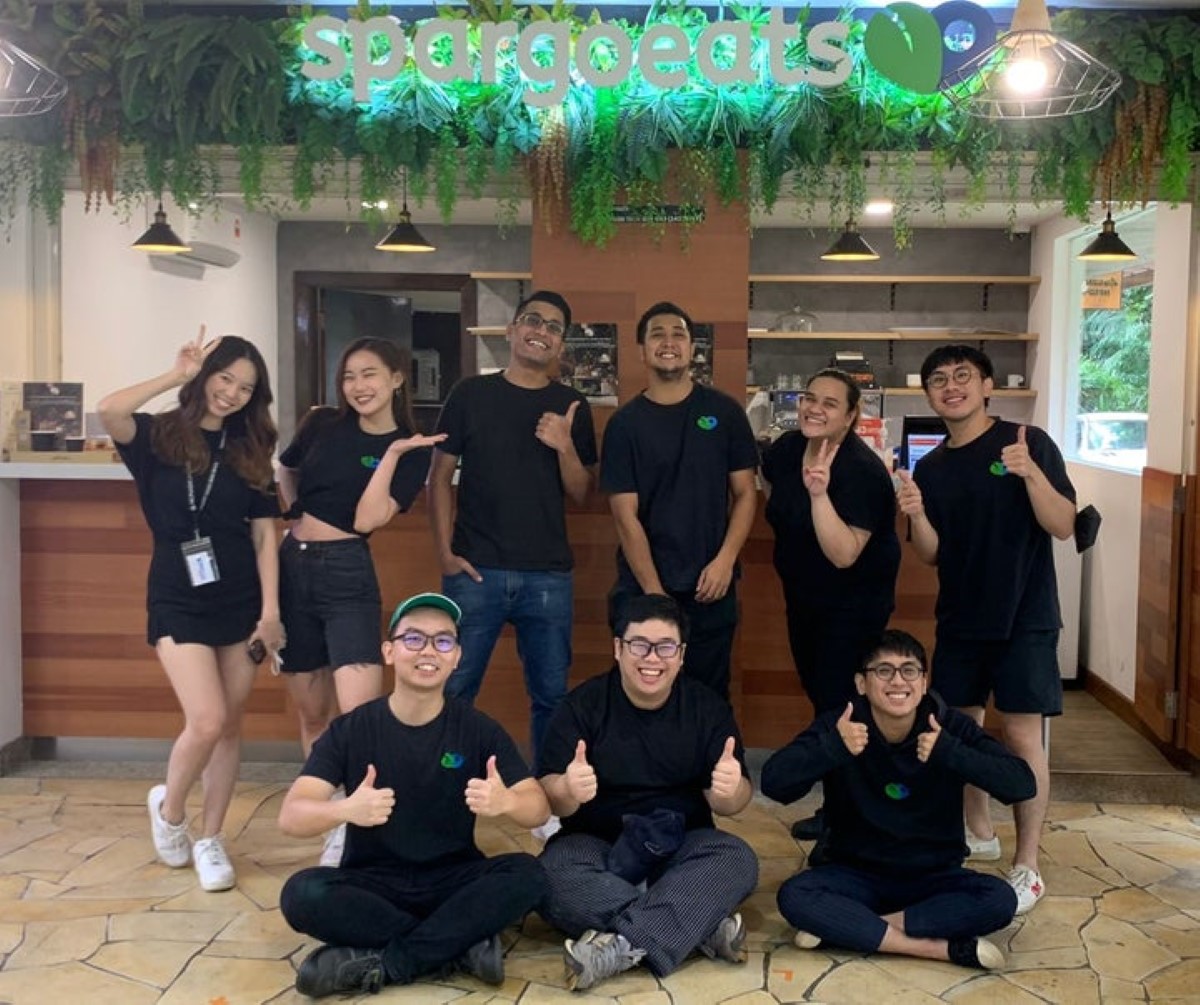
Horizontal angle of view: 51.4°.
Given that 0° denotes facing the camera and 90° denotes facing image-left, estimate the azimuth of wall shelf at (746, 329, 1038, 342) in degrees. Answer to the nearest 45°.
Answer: approximately 0°

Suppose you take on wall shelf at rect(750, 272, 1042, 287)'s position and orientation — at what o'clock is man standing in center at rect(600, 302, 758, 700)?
The man standing in center is roughly at 12 o'clock from the wall shelf.

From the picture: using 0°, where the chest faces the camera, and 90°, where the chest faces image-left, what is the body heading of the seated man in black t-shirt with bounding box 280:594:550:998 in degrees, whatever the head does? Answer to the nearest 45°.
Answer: approximately 0°

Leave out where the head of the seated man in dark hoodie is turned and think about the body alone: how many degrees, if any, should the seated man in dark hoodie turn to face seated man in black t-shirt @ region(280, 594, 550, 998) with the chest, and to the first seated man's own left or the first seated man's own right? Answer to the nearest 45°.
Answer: approximately 45° to the first seated man's own right

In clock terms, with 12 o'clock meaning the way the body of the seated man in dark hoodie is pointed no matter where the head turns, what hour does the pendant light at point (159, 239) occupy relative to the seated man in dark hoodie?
The pendant light is roughly at 4 o'clock from the seated man in dark hoodie.

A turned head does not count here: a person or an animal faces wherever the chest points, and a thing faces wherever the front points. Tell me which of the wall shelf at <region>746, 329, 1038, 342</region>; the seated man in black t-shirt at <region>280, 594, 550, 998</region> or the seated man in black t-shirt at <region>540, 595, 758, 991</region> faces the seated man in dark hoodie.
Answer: the wall shelf

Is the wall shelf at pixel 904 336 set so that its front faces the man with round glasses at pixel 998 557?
yes

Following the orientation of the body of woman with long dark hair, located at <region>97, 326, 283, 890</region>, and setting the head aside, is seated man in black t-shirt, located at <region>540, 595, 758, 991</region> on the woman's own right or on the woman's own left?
on the woman's own left

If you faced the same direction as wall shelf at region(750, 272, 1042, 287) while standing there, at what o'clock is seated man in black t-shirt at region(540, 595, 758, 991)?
The seated man in black t-shirt is roughly at 12 o'clock from the wall shelf.
